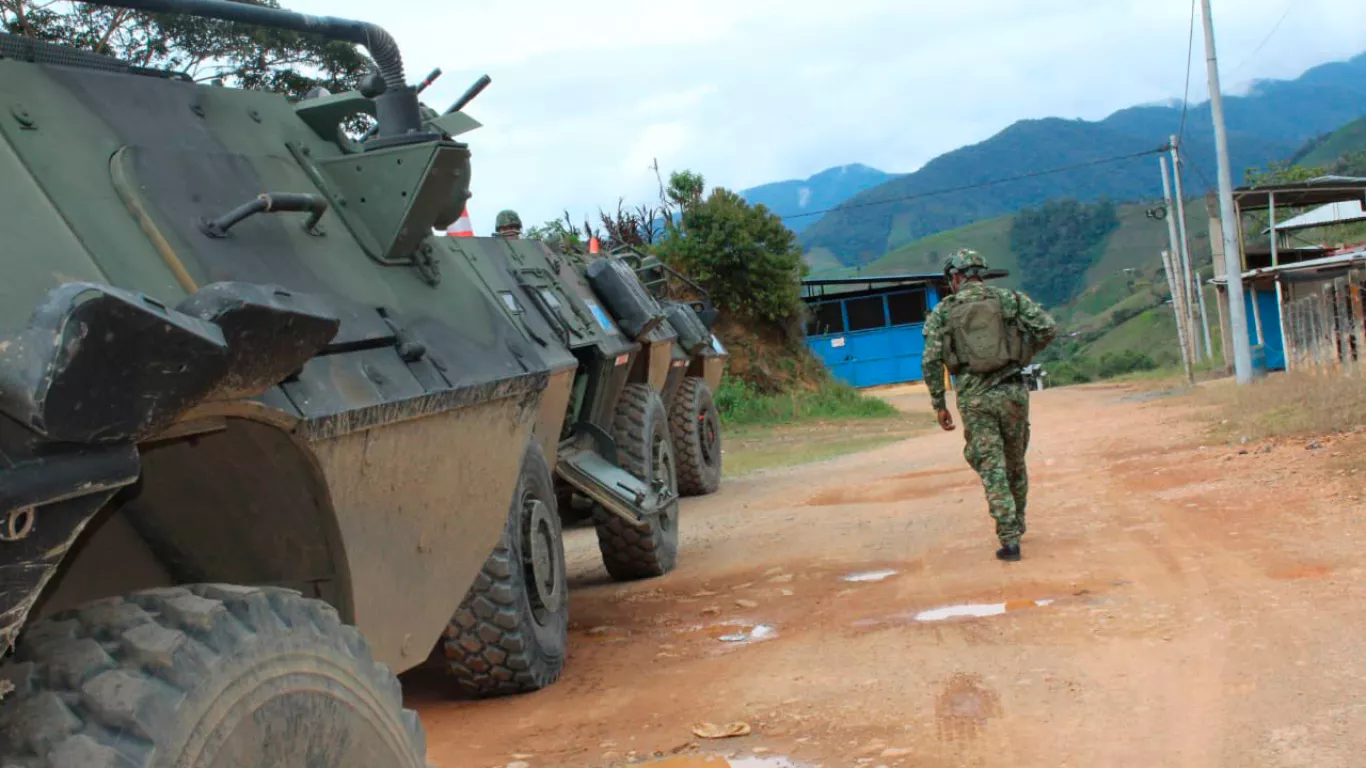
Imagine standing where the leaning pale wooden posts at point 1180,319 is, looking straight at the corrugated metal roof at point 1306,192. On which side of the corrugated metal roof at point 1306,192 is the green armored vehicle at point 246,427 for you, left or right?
right
